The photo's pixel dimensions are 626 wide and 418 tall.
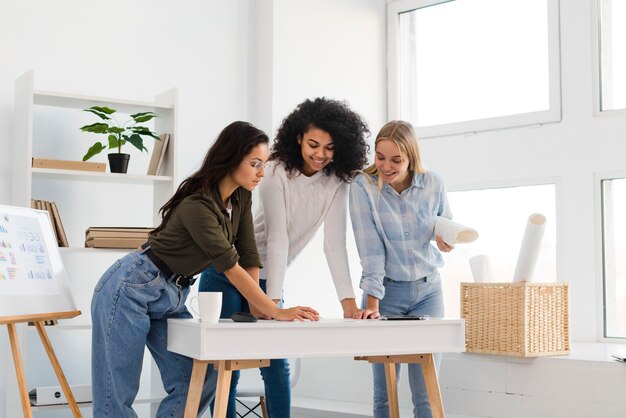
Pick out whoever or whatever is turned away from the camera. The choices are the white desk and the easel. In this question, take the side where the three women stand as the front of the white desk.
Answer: the white desk

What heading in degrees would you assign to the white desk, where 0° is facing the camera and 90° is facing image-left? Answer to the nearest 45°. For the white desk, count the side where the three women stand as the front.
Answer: approximately 180°

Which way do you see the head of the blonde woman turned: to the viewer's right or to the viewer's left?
to the viewer's left

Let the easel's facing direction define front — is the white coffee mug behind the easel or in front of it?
in front

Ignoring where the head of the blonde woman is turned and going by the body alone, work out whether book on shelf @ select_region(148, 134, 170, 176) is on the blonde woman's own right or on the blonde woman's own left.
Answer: on the blonde woman's own right

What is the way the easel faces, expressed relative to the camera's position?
facing the viewer and to the right of the viewer

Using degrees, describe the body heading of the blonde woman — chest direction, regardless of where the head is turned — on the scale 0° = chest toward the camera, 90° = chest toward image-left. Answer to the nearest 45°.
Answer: approximately 0°

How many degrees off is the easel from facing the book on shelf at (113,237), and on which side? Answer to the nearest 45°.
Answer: approximately 90° to its left
